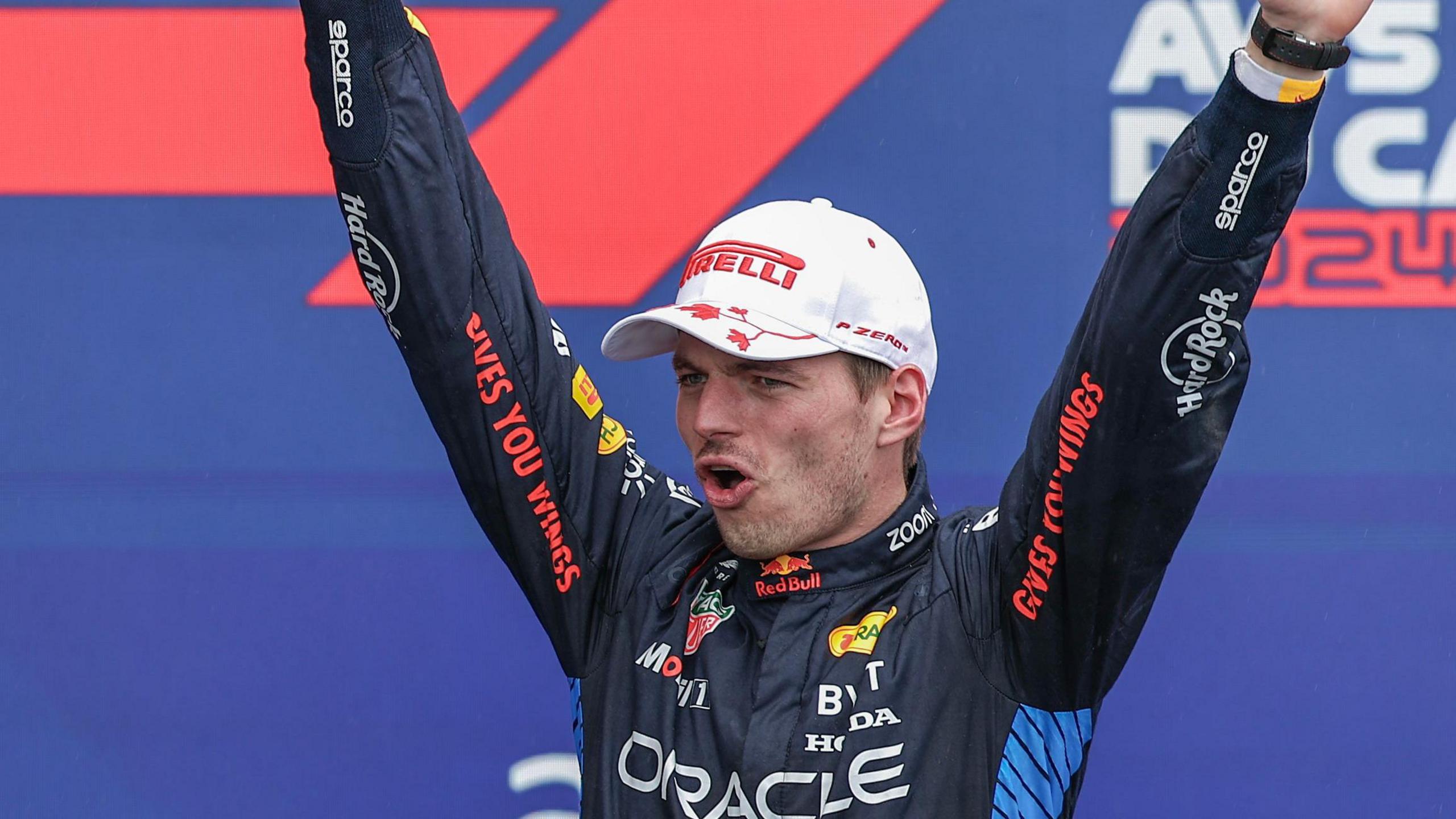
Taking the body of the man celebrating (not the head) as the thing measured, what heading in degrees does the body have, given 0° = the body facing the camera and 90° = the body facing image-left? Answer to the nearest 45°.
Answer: approximately 45°
